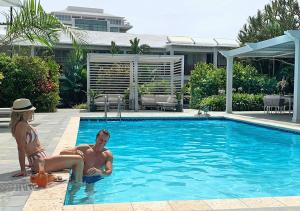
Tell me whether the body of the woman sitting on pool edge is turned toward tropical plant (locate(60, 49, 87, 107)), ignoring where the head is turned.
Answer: no

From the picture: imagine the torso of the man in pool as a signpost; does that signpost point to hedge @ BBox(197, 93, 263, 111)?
no

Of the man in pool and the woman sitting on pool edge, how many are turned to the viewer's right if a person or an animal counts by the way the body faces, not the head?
1

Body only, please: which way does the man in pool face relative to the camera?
toward the camera

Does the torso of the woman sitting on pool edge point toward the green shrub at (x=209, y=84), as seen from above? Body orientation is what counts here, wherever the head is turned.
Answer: no

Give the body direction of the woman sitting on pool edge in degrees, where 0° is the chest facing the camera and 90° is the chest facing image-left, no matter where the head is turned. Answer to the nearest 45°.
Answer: approximately 270°

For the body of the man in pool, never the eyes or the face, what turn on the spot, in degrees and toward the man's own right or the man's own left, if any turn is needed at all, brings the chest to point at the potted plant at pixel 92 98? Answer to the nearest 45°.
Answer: approximately 180°

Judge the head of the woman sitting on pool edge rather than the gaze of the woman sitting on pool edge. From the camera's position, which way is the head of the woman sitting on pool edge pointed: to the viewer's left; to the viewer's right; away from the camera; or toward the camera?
to the viewer's right

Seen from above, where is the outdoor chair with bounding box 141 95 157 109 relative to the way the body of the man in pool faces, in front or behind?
behind

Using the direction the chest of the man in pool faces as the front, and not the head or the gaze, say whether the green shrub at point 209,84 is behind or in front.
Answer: behind

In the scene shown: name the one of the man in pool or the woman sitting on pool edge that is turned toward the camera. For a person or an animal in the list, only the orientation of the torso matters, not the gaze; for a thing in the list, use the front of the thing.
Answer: the man in pool

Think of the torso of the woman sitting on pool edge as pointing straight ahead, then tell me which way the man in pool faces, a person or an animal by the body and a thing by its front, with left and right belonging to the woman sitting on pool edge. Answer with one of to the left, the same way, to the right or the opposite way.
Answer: to the right

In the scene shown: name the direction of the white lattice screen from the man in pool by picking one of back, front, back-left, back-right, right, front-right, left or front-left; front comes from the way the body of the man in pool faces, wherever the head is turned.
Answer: back

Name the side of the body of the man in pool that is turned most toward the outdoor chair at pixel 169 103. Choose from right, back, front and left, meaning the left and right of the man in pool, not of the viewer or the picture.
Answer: back

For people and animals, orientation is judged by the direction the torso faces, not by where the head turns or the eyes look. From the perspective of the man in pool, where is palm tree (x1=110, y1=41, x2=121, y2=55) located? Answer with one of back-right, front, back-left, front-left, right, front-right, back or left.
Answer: back
